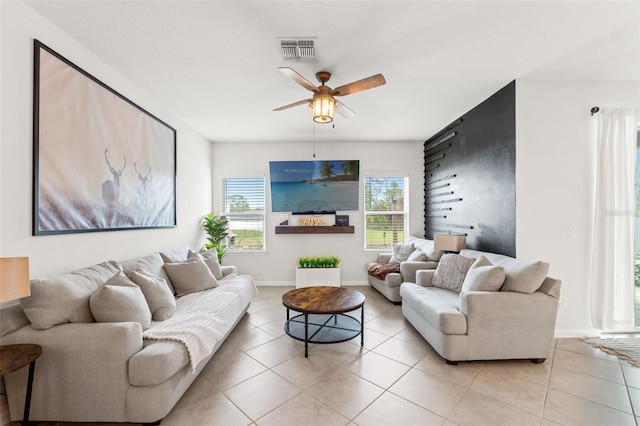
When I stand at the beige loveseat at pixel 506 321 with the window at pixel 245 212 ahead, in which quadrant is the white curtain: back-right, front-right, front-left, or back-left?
back-right

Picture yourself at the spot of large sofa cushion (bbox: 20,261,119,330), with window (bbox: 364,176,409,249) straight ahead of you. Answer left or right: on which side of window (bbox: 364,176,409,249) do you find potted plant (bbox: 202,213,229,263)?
left

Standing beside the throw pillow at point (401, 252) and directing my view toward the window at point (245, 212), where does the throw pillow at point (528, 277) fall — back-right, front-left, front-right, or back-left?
back-left

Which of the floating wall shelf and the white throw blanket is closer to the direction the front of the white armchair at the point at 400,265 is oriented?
the white throw blanket

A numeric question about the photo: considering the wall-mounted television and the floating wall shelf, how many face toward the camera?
2

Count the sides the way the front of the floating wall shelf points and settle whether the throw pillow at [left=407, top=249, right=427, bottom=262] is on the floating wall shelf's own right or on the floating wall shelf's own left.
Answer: on the floating wall shelf's own left

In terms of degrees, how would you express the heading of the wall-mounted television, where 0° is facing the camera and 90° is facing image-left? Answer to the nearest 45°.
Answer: approximately 0°

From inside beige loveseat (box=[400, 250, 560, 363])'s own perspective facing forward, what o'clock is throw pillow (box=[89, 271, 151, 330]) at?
The throw pillow is roughly at 12 o'clock from the beige loveseat.

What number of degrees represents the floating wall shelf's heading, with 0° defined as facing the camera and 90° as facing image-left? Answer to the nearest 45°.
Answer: approximately 0°

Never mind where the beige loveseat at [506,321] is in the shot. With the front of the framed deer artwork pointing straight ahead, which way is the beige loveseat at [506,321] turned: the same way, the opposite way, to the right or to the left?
the opposite way

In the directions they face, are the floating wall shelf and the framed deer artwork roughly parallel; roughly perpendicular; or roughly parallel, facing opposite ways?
roughly perpendicular

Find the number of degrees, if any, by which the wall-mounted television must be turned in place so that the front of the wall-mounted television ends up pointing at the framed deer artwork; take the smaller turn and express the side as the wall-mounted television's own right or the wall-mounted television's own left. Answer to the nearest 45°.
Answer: approximately 45° to the wall-mounted television's own right

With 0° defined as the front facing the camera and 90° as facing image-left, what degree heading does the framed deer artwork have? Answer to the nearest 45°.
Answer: approximately 315°
